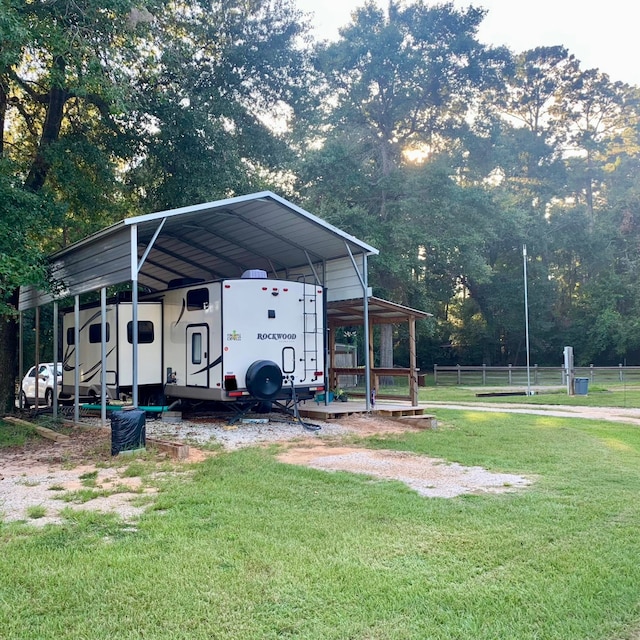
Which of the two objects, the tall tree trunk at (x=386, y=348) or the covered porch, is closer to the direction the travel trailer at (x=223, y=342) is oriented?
the tall tree trunk

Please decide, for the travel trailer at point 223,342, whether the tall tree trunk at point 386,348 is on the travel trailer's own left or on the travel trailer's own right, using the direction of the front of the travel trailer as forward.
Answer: on the travel trailer's own right

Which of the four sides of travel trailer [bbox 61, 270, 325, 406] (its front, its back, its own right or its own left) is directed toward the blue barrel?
right

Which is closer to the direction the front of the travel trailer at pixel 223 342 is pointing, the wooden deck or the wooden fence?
the wooden fence

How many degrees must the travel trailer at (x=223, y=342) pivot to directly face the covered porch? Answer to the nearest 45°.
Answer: approximately 90° to its right

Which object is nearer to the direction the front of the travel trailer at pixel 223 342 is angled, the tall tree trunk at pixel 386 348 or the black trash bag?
the tall tree trunk

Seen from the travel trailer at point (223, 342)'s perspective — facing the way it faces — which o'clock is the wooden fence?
The wooden fence is roughly at 3 o'clock from the travel trailer.

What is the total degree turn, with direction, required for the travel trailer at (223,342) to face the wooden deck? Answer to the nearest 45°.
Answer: approximately 135° to its right

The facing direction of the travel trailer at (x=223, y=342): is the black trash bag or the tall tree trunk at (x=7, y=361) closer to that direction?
the tall tree trunk

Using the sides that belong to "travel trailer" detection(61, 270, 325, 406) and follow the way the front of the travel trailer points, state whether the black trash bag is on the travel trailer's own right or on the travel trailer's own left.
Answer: on the travel trailer's own left

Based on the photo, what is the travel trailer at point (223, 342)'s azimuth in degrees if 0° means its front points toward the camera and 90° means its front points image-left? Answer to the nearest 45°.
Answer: approximately 135°
